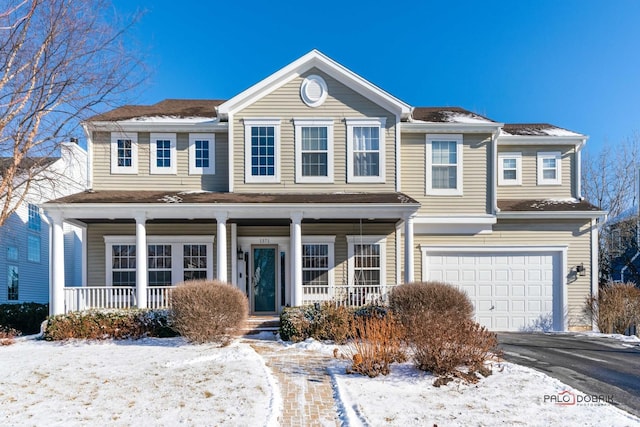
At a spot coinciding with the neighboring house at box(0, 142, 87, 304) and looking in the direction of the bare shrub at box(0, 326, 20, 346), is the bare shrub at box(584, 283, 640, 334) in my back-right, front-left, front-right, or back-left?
front-left

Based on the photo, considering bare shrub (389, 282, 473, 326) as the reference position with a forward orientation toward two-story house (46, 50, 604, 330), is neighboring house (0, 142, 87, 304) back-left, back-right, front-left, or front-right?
front-left

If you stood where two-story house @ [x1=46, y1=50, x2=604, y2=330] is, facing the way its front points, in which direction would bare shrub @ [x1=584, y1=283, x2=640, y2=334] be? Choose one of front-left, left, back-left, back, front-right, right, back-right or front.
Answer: left

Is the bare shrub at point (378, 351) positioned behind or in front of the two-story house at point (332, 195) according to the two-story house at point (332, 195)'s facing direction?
in front

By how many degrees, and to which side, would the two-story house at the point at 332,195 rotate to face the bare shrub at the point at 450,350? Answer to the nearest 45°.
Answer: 0° — it already faces it

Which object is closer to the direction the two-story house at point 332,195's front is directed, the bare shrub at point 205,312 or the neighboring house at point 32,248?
the bare shrub

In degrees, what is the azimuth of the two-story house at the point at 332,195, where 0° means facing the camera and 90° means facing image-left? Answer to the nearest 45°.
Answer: approximately 0°

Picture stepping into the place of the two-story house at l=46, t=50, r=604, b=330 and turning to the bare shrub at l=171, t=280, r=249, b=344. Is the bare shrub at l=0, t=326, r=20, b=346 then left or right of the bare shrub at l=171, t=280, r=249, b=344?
right

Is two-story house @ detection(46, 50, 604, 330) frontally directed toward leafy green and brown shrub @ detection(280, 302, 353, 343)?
yes

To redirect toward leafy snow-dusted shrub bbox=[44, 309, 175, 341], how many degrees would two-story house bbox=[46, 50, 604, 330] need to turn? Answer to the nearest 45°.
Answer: approximately 45° to its right

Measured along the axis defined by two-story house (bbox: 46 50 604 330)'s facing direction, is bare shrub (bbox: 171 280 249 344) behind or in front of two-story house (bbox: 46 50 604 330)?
in front

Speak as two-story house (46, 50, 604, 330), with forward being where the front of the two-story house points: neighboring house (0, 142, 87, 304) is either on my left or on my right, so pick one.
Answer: on my right

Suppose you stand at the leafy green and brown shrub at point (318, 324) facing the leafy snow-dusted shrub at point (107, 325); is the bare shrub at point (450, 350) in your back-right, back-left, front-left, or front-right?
back-left
